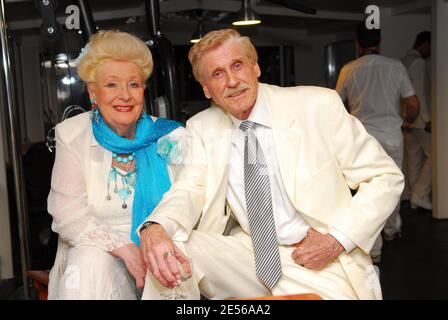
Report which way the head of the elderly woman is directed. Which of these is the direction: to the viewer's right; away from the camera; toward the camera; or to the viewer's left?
toward the camera

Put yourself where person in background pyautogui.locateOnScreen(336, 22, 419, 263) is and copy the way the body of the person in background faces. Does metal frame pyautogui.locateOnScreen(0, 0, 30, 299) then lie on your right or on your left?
on your left

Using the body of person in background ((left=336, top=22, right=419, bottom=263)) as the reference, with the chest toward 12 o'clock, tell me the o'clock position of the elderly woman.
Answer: The elderly woman is roughly at 8 o'clock from the person in background.

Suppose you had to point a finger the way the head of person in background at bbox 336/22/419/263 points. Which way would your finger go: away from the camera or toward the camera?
away from the camera

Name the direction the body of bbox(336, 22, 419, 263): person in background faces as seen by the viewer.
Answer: away from the camera

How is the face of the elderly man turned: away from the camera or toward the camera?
toward the camera
